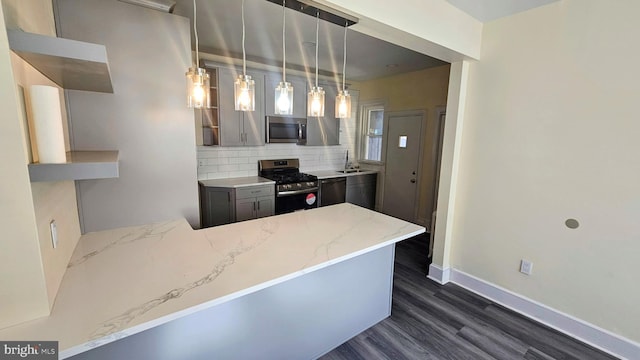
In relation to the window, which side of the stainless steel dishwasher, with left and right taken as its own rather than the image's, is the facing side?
left

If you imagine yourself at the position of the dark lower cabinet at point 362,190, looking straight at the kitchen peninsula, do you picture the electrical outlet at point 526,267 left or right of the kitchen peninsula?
left

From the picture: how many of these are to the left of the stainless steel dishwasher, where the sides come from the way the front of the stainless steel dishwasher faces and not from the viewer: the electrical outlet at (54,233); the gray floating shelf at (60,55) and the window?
1

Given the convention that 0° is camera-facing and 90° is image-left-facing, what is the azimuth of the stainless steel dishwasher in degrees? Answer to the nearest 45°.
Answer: approximately 315°

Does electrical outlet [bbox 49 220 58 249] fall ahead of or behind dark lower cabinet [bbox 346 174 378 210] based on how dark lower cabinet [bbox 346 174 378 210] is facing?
ahead

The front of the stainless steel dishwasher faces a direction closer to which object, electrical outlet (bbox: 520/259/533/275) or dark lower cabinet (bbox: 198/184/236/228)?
the electrical outlet

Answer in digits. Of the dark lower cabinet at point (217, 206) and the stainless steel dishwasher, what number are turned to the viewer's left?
0
